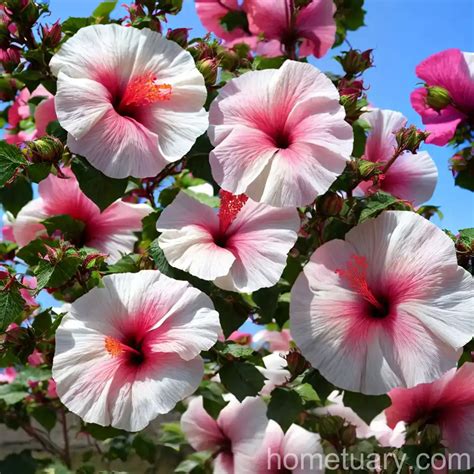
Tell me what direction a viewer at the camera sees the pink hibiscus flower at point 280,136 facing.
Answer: facing the viewer

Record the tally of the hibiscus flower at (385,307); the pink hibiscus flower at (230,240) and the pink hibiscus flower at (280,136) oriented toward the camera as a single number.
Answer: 3

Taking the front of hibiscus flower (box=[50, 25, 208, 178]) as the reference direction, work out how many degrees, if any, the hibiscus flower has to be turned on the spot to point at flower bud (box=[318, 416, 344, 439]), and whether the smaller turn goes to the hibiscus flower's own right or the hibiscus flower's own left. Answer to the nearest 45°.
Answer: approximately 90° to the hibiscus flower's own left

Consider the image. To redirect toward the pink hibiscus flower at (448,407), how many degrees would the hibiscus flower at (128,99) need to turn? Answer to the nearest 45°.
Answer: approximately 90° to its left

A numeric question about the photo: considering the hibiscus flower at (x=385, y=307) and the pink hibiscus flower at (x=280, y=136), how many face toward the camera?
2

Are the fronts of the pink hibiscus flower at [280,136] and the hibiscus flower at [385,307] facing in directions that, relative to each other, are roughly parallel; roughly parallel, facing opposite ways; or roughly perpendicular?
roughly parallel

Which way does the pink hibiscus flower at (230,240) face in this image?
toward the camera

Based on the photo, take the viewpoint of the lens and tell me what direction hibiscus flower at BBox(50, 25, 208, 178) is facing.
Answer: facing the viewer and to the right of the viewer
